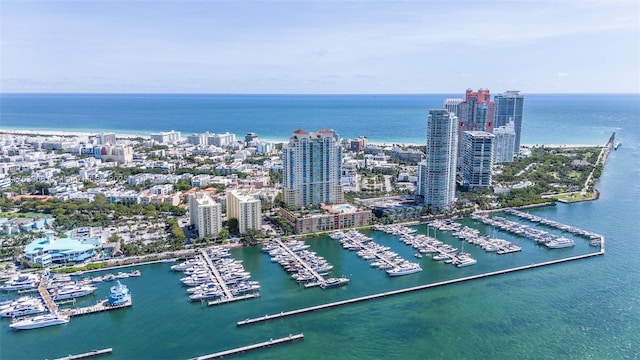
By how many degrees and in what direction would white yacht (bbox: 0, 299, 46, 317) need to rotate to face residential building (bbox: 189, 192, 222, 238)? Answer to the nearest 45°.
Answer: approximately 135° to its right

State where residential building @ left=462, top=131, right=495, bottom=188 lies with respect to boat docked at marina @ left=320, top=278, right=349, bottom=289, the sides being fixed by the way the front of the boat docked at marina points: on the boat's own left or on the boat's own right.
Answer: on the boat's own left

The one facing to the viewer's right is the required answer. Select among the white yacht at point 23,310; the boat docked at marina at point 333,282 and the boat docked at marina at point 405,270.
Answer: the boat docked at marina at point 333,282

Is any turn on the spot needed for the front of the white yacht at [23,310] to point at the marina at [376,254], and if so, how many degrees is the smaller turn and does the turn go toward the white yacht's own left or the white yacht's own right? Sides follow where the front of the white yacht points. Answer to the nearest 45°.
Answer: approximately 180°

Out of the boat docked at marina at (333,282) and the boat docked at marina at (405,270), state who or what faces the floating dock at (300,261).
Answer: the boat docked at marina at (405,270)

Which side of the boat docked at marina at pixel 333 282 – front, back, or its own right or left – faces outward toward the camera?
right

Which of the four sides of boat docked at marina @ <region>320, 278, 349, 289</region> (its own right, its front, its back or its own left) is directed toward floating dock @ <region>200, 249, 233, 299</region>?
back

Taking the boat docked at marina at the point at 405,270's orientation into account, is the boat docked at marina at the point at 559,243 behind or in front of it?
behind

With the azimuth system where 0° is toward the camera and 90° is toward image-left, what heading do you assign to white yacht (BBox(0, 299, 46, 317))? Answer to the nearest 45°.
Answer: approximately 90°

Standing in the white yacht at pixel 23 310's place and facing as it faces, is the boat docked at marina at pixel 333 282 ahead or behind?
behind

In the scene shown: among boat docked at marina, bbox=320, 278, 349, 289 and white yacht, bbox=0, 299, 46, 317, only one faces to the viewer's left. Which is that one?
the white yacht

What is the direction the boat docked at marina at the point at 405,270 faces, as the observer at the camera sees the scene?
facing to the left of the viewer
